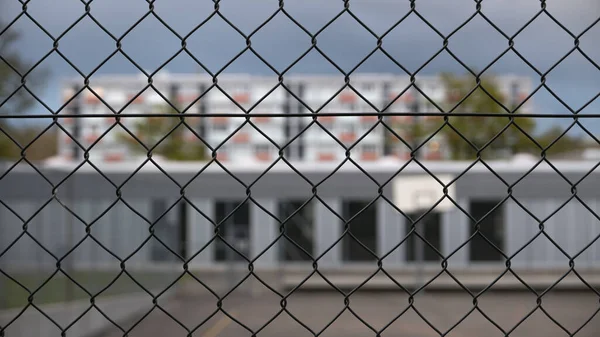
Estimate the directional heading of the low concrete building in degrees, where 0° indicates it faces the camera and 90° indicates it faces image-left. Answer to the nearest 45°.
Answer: approximately 0°
